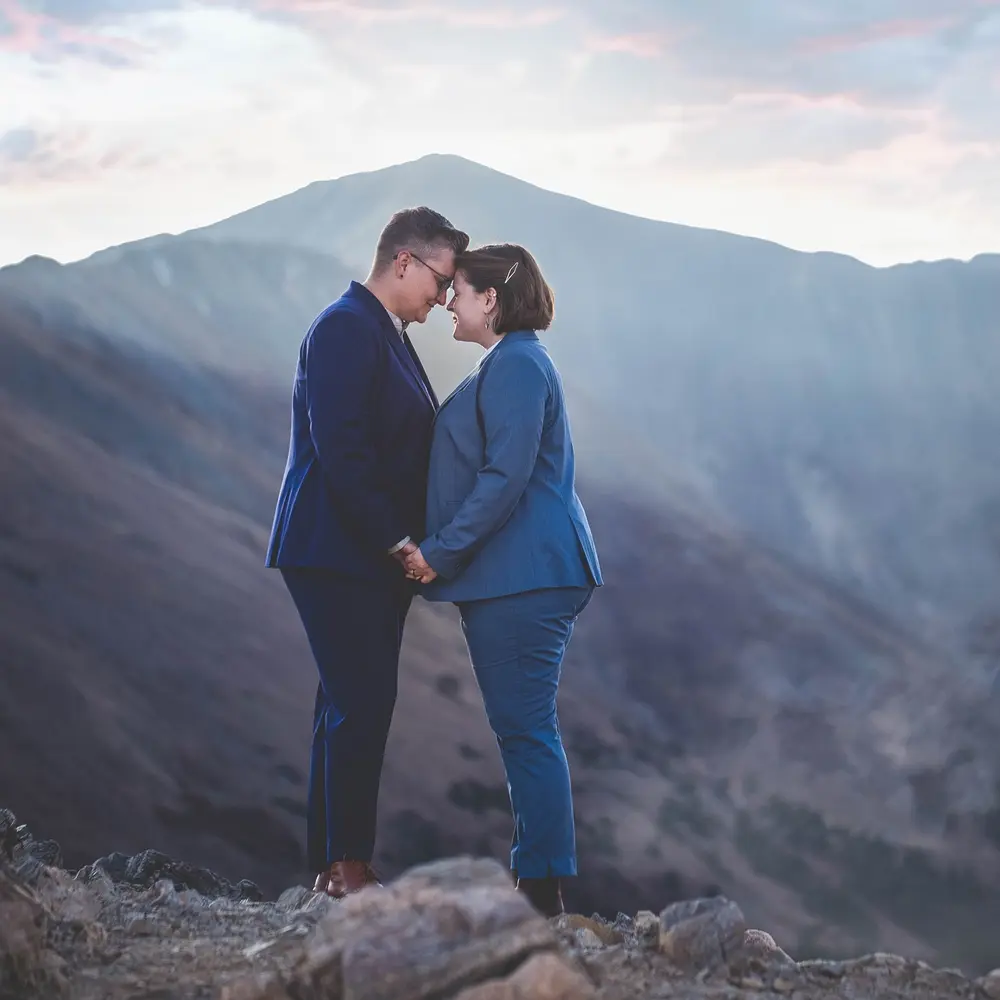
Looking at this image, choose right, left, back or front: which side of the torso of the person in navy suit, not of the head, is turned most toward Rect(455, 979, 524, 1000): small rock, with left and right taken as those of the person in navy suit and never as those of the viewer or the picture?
right

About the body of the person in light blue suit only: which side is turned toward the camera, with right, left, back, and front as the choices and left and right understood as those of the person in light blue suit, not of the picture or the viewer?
left

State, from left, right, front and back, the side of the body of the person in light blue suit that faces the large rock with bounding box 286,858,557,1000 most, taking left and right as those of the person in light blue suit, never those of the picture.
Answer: left

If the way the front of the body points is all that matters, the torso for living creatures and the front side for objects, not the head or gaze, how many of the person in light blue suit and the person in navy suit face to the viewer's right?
1

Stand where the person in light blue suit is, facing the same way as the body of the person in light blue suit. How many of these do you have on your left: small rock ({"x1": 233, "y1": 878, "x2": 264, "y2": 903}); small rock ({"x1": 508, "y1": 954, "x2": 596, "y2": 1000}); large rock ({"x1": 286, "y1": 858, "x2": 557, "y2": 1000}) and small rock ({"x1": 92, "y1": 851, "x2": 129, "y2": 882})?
2

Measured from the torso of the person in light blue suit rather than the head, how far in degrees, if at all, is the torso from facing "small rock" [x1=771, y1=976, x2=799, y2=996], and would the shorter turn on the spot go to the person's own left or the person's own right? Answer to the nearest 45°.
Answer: approximately 135° to the person's own left

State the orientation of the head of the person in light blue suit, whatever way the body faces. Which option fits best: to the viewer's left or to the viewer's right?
to the viewer's left

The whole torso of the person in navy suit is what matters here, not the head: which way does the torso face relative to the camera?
to the viewer's right

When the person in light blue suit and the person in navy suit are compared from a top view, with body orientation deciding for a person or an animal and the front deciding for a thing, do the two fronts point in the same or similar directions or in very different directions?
very different directions
